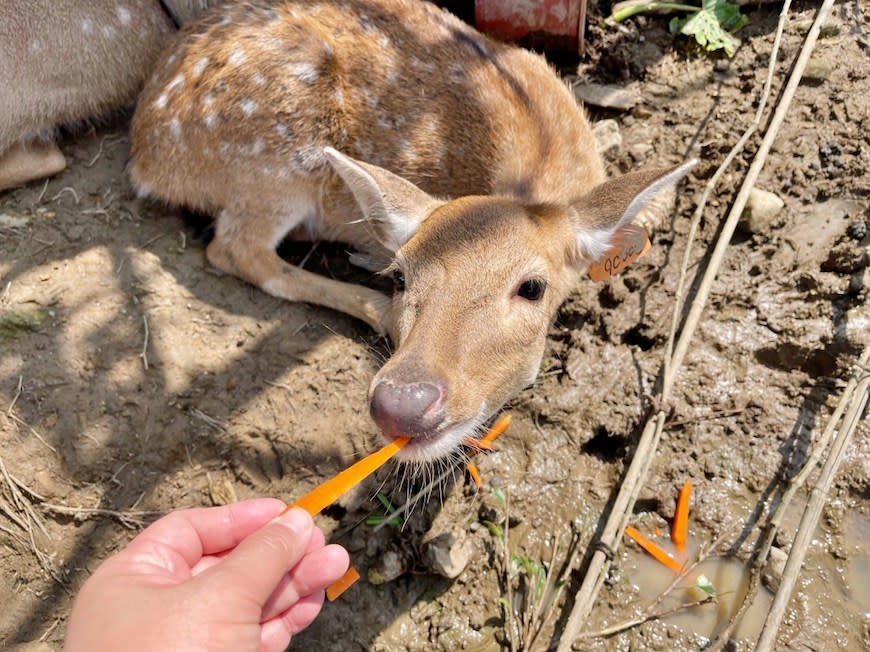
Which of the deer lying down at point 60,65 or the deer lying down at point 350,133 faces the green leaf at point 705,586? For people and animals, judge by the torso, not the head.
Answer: the deer lying down at point 350,133

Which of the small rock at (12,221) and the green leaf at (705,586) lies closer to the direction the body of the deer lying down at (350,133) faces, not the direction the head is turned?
the green leaf

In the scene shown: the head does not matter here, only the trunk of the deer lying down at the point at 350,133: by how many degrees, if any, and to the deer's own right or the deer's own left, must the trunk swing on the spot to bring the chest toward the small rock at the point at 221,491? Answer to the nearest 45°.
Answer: approximately 90° to the deer's own right

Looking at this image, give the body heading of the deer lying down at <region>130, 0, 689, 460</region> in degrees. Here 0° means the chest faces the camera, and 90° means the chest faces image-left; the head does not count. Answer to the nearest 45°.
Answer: approximately 315°

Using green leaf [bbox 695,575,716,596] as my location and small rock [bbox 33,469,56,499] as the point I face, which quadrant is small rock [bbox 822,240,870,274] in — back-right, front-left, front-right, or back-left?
back-right

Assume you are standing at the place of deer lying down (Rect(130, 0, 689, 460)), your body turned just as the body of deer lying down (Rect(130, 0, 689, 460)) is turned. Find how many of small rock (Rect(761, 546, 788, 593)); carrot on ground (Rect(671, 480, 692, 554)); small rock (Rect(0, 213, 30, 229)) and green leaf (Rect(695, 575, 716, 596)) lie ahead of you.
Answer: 3

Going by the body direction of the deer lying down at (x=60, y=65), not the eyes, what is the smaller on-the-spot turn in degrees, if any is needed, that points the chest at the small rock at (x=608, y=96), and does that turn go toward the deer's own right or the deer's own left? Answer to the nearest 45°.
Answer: approximately 180°

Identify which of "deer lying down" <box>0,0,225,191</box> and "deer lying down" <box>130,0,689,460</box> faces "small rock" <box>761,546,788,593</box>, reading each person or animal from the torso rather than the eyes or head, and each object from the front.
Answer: "deer lying down" <box>130,0,689,460</box>

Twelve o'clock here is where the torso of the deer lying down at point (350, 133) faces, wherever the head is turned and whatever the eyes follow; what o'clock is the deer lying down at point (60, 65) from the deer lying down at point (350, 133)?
the deer lying down at point (60, 65) is roughly at 5 o'clock from the deer lying down at point (350, 133).

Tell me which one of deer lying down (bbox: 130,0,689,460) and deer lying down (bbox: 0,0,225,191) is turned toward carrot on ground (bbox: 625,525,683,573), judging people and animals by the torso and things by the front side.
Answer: deer lying down (bbox: 130,0,689,460)

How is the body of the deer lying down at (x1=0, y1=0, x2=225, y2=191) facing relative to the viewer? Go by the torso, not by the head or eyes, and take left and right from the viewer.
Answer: facing to the left of the viewer

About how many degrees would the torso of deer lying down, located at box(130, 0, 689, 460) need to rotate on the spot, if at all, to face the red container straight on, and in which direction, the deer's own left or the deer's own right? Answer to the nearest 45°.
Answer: approximately 90° to the deer's own left
